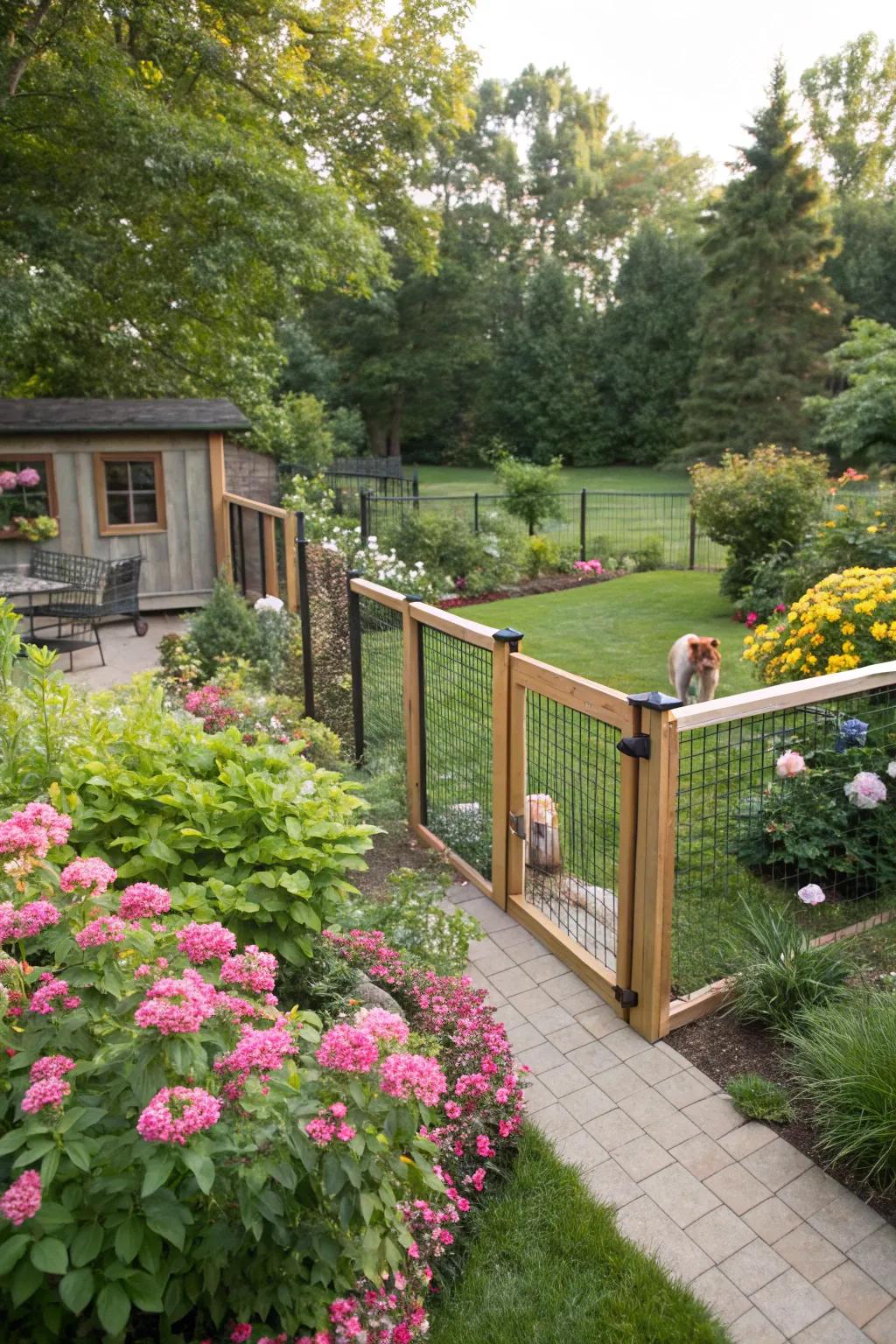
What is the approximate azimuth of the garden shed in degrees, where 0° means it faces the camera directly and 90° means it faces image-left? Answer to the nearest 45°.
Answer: approximately 0°

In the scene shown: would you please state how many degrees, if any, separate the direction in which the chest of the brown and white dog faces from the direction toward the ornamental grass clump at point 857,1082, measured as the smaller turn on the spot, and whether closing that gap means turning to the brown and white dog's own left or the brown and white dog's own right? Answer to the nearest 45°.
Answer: approximately 45° to the brown and white dog's own right

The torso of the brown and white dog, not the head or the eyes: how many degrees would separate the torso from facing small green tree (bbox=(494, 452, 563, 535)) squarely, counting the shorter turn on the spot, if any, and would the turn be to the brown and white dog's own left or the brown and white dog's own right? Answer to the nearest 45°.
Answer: approximately 135° to the brown and white dog's own left

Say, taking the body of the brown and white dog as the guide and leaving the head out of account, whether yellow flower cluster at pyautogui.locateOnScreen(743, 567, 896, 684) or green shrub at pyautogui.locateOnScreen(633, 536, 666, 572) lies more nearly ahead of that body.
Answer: the yellow flower cluster

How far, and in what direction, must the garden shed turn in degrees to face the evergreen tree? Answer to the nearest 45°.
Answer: approximately 135° to its left

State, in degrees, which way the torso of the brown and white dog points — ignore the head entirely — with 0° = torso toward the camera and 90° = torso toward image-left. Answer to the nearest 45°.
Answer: approximately 315°

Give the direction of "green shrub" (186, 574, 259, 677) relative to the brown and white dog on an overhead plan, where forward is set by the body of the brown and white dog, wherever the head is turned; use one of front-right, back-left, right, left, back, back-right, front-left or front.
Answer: back-right

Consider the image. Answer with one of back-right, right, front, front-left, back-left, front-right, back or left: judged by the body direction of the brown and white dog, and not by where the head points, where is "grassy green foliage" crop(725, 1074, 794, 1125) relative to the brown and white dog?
front-right

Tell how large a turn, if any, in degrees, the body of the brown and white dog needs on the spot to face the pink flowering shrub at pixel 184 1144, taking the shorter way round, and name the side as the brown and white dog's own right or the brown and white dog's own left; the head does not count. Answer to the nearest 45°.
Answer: approximately 45° to the brown and white dog's own right

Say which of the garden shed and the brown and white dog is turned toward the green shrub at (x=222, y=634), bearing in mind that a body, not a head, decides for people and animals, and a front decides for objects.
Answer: the garden shed
